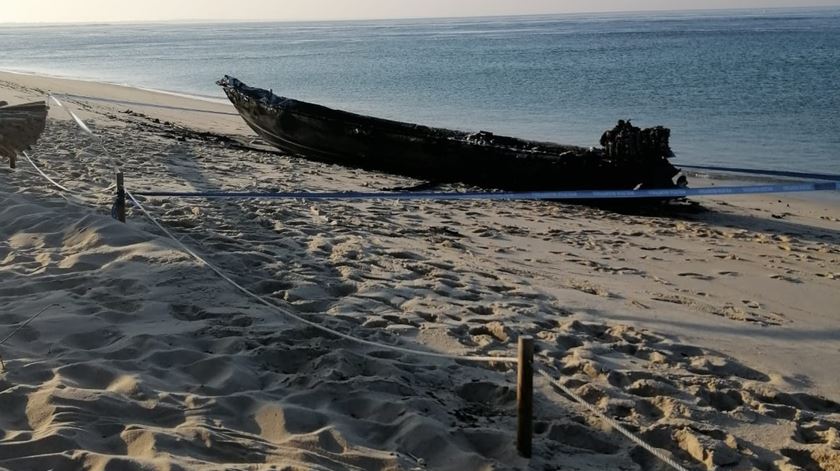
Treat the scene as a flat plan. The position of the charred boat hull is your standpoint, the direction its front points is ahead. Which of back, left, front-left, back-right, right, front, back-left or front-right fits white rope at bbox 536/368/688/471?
left

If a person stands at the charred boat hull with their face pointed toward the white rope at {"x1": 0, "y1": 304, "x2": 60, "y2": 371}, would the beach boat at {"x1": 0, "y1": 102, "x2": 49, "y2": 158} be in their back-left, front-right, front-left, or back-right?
front-right

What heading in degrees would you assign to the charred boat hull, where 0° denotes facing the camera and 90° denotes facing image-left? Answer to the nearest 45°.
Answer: approximately 90°

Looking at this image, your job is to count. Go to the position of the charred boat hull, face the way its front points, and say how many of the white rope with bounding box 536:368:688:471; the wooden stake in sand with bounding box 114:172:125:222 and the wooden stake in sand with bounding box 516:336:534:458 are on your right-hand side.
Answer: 0

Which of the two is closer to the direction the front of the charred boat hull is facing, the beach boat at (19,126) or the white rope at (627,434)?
the beach boat

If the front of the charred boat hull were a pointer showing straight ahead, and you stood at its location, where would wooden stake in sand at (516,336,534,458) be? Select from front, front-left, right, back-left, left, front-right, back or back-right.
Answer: left

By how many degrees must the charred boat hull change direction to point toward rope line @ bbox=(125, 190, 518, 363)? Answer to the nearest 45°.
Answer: approximately 90° to its left

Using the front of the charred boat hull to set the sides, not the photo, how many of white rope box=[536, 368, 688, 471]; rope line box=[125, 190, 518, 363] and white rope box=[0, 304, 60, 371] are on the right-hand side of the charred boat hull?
0

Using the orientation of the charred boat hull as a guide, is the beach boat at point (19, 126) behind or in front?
in front

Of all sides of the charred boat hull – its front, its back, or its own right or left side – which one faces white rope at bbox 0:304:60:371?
left

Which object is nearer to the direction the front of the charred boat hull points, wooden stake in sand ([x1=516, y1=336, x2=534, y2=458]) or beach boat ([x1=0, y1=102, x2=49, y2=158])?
the beach boat
